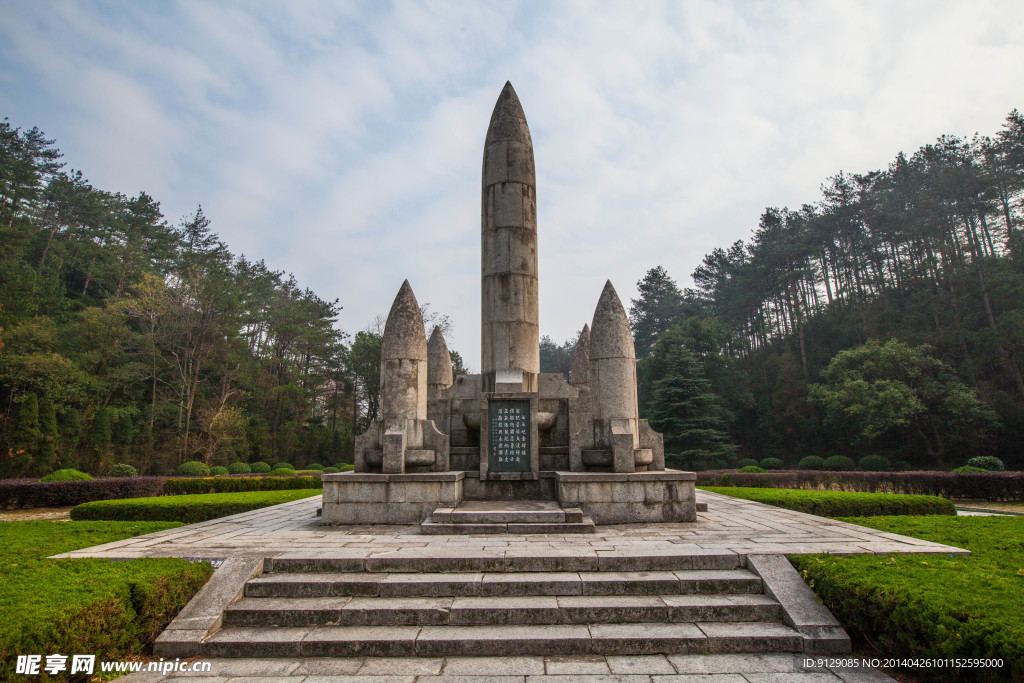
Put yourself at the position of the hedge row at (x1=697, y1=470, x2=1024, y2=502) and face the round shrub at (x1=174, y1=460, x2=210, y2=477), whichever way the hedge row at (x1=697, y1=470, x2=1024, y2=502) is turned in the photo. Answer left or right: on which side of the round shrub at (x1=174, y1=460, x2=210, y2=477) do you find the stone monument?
left

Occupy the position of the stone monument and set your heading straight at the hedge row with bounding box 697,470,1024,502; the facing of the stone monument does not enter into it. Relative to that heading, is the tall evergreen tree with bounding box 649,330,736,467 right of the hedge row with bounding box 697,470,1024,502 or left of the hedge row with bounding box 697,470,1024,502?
left

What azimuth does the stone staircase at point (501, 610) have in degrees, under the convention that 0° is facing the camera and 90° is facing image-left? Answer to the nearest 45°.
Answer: approximately 0°

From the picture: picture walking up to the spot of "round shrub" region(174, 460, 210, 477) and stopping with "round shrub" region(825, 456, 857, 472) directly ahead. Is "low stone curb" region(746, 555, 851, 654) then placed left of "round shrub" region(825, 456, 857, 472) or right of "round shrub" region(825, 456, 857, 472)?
right

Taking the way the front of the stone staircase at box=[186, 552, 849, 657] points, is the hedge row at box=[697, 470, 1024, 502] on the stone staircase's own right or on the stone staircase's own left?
on the stone staircase's own left

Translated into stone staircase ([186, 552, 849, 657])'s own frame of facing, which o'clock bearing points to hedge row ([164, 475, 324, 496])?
The hedge row is roughly at 5 o'clock from the stone staircase.

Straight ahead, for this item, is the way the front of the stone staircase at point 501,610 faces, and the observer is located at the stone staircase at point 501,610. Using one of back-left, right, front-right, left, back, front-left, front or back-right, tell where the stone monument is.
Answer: back

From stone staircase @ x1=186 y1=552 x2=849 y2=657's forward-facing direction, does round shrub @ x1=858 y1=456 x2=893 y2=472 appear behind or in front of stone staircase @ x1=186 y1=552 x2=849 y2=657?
behind

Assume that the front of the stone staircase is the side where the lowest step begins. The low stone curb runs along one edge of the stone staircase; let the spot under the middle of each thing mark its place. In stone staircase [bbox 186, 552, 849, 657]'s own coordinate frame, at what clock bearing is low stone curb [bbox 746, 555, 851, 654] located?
The low stone curb is roughly at 9 o'clock from the stone staircase.
